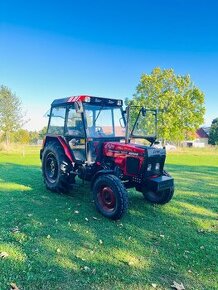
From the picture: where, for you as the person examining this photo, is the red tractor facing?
facing the viewer and to the right of the viewer

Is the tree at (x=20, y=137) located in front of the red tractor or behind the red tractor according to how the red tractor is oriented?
behind

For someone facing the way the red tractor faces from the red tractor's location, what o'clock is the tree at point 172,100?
The tree is roughly at 8 o'clock from the red tractor.

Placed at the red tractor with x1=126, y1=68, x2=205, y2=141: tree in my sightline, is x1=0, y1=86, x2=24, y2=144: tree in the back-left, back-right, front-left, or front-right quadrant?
front-left

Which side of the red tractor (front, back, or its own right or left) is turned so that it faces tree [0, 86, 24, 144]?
back
